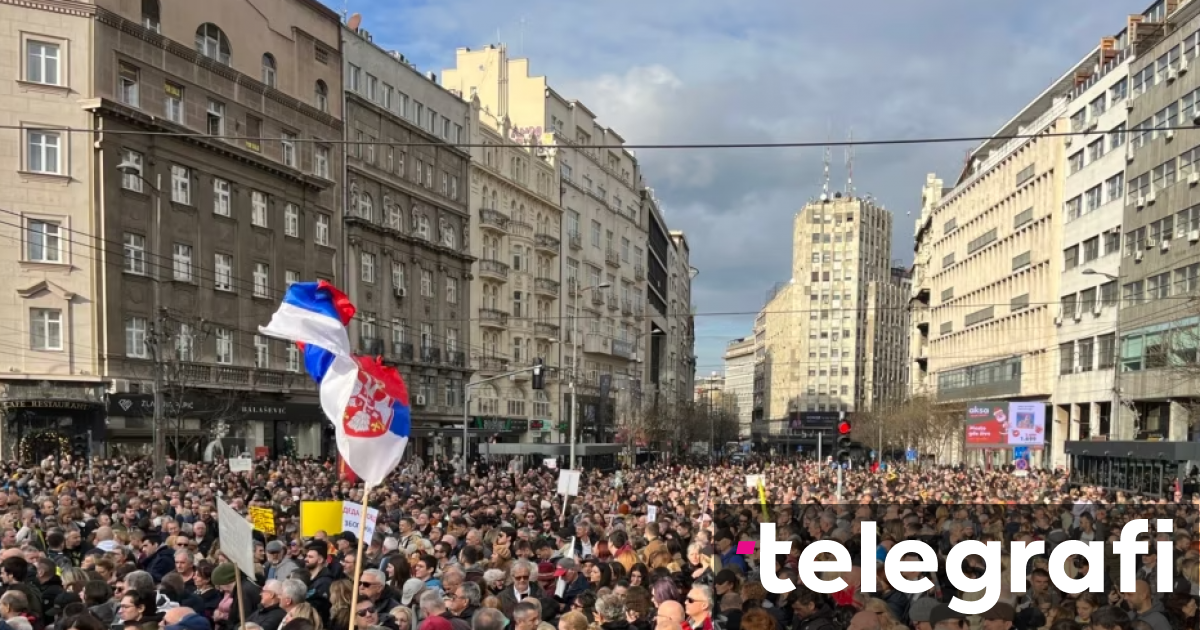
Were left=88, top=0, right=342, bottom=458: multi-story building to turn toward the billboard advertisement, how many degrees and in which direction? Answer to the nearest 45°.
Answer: approximately 45° to its left

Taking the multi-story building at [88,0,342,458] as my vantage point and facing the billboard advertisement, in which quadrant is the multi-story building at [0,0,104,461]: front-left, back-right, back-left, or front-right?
back-right

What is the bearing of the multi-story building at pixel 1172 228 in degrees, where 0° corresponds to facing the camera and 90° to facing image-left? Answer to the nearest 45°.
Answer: approximately 45°

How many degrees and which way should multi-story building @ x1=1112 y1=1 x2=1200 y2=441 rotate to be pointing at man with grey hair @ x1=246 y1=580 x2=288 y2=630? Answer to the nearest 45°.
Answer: approximately 45° to its left
